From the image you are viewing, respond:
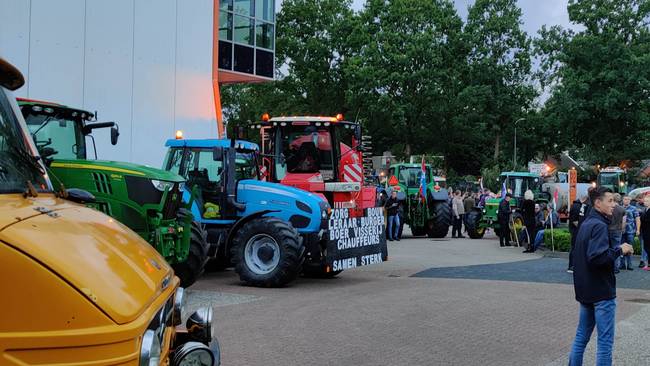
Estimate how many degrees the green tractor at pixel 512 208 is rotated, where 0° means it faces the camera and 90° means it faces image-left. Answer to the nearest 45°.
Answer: approximately 45°

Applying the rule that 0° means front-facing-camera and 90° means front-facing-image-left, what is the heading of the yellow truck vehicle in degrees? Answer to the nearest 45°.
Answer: approximately 315°

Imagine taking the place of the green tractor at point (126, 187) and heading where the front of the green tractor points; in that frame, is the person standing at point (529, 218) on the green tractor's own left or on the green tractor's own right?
on the green tractor's own left

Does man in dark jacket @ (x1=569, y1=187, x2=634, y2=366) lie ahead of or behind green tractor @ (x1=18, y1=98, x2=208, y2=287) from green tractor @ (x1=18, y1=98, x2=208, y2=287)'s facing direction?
ahead

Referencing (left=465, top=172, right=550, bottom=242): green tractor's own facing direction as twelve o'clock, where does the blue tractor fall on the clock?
The blue tractor is roughly at 11 o'clock from the green tractor.

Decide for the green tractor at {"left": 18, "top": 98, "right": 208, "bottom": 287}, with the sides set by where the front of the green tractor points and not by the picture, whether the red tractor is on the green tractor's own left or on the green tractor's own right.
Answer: on the green tractor's own left

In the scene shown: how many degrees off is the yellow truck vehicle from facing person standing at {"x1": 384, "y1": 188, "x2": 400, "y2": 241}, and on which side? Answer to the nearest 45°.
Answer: approximately 90° to its left
